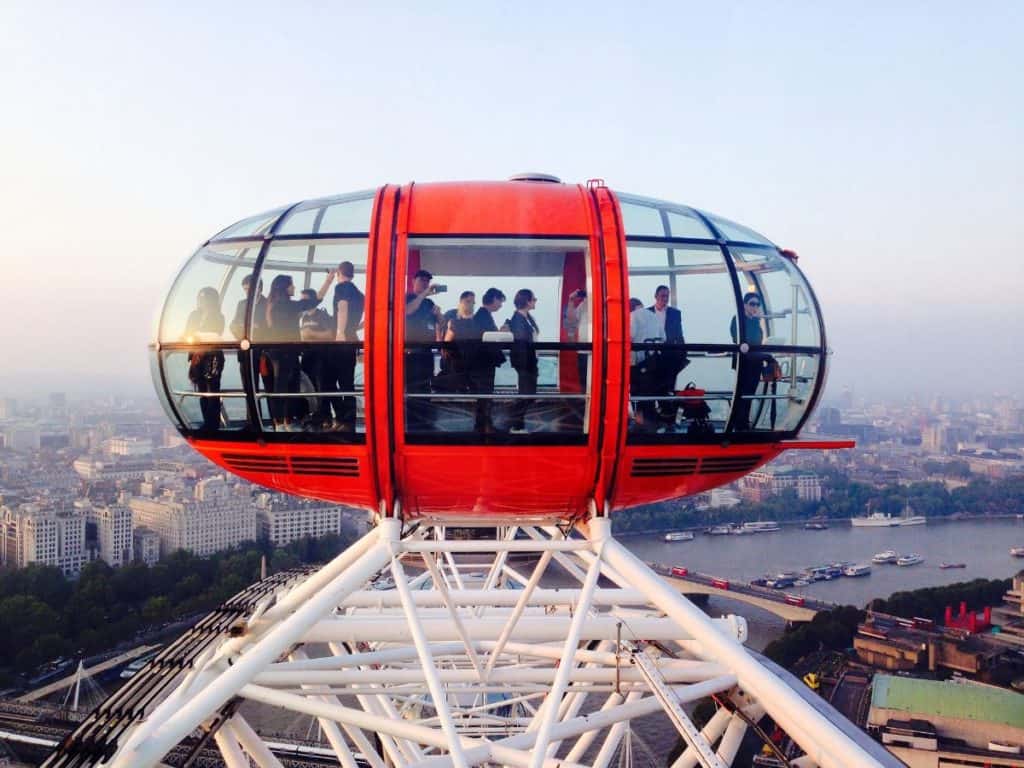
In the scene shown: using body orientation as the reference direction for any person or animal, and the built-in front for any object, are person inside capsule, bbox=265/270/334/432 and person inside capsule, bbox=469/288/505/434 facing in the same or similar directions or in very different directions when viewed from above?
same or similar directions

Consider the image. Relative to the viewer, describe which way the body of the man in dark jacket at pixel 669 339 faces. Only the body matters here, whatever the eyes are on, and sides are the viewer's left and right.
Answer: facing the viewer and to the left of the viewer

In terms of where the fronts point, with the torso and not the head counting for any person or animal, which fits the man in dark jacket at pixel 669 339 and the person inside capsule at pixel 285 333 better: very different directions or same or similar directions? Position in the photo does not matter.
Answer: very different directions

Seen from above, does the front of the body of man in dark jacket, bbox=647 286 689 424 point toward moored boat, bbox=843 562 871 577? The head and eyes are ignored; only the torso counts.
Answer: no
